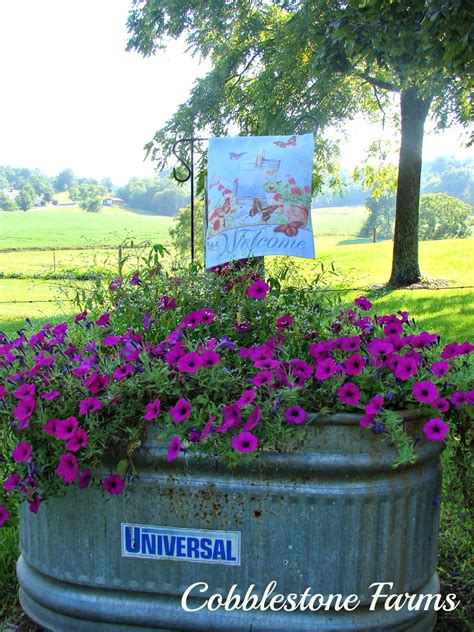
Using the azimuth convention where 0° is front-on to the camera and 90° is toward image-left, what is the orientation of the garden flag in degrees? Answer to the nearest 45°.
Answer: approximately 0°

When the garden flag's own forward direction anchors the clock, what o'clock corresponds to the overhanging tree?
The overhanging tree is roughly at 6 o'clock from the garden flag.
